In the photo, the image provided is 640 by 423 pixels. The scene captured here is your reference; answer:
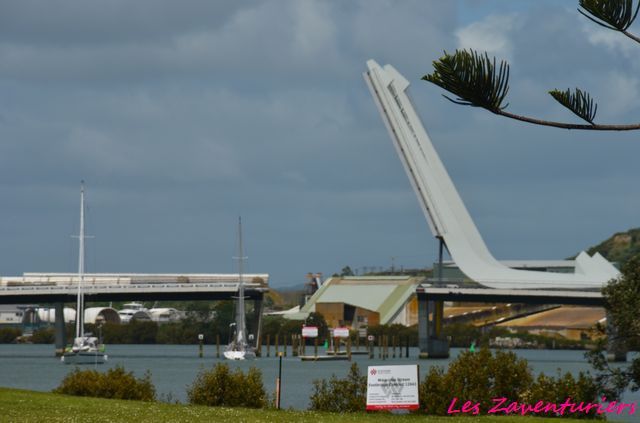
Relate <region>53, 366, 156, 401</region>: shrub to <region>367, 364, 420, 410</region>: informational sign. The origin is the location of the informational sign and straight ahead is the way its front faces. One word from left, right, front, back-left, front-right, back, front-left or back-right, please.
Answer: back-right

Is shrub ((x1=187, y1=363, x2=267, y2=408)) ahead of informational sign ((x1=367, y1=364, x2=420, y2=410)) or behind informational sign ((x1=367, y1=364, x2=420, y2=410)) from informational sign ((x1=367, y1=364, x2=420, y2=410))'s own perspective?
behind

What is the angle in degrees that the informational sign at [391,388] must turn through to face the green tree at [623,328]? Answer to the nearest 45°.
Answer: approximately 135° to its left

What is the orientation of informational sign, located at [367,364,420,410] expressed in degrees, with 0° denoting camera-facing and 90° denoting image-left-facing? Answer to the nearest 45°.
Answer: approximately 0°

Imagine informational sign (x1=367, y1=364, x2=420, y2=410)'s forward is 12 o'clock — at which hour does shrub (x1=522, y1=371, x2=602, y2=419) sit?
The shrub is roughly at 8 o'clock from the informational sign.

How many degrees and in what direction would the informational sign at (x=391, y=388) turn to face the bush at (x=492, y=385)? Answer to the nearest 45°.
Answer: approximately 135° to its left
